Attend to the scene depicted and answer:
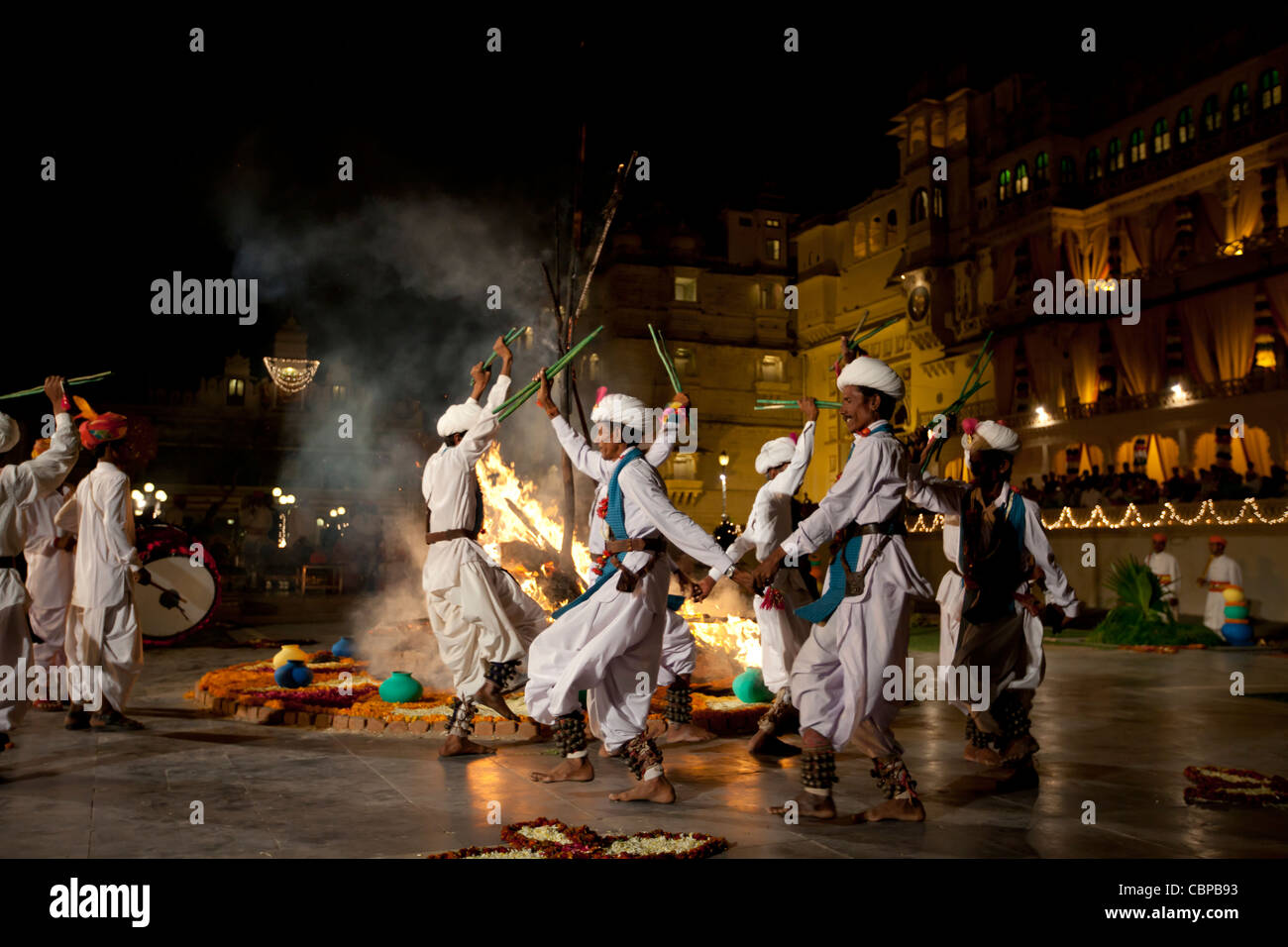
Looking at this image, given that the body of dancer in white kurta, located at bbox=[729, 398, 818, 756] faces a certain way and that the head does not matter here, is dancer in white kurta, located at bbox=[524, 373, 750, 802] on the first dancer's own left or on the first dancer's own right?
on the first dancer's own left

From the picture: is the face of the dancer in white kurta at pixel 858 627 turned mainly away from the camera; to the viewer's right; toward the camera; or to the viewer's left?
to the viewer's left

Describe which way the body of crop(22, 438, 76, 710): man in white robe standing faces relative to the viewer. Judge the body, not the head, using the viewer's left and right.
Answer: facing to the right of the viewer

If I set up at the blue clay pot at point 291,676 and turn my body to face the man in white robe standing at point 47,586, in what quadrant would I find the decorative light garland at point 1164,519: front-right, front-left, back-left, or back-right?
back-right

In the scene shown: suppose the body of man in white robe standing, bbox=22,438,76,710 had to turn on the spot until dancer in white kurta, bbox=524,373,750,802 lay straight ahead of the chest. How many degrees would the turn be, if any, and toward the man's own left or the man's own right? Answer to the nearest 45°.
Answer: approximately 45° to the man's own right

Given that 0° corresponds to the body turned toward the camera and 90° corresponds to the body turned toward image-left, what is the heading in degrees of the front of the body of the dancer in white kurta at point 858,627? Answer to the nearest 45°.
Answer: approximately 90°
